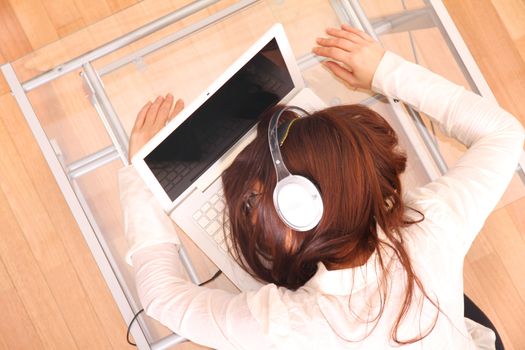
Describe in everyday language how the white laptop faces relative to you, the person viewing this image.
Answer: facing the viewer and to the right of the viewer
